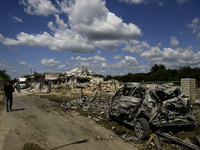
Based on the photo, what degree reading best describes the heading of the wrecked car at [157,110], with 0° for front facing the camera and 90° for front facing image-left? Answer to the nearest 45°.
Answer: approximately 135°

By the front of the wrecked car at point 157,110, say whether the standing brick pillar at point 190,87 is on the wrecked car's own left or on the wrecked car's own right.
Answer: on the wrecked car's own right
